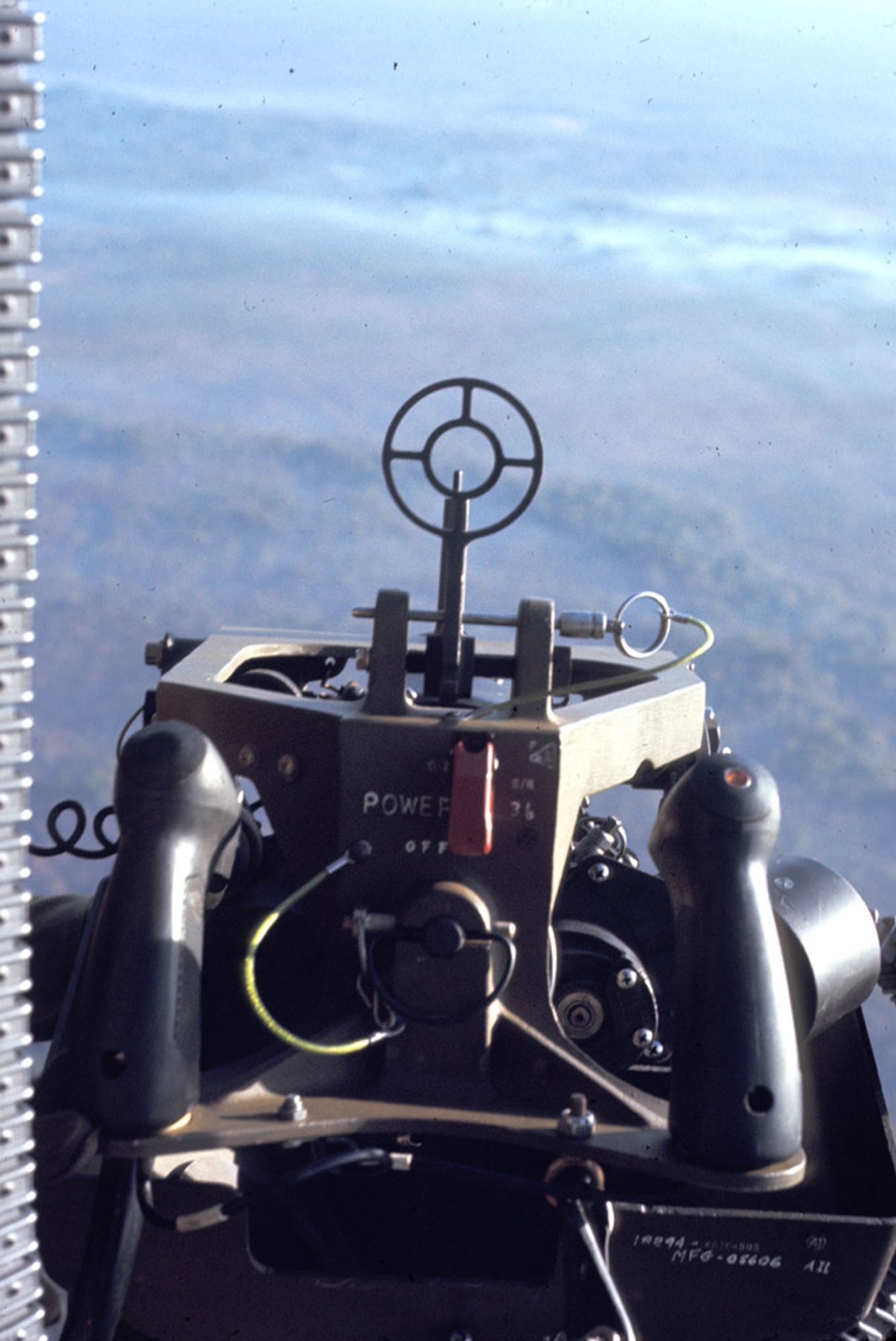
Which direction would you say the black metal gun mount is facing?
away from the camera
